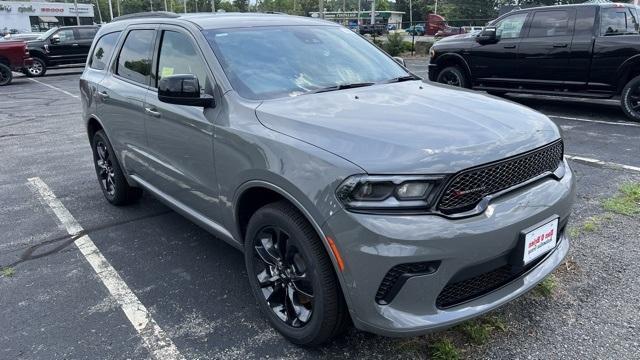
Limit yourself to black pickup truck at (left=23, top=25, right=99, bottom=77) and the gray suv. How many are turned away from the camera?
0

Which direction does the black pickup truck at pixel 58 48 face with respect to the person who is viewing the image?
facing the viewer and to the left of the viewer

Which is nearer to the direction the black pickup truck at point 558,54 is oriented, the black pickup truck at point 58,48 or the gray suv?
the black pickup truck

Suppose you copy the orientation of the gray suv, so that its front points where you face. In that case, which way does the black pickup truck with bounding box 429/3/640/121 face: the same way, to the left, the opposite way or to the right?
the opposite way

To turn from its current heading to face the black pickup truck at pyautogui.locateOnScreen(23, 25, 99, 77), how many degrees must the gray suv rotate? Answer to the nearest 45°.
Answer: approximately 180°

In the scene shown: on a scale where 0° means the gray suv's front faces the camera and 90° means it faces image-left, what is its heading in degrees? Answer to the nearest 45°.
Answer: approximately 315°

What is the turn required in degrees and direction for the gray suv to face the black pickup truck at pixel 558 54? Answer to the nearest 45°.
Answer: approximately 90° to its left

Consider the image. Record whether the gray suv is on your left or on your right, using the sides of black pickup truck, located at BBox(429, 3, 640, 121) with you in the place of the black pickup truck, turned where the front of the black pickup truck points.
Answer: on your left

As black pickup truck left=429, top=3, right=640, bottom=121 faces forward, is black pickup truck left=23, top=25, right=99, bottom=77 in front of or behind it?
in front

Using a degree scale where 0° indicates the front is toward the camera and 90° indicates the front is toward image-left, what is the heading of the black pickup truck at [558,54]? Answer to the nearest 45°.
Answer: approximately 135°

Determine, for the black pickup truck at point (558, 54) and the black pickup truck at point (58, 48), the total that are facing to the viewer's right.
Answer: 0
